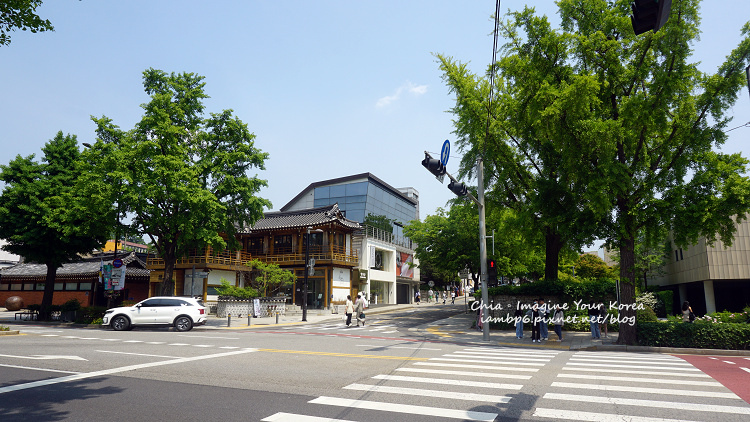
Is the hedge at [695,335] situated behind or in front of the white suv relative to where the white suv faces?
behind

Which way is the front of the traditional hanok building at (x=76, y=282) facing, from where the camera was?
facing the viewer

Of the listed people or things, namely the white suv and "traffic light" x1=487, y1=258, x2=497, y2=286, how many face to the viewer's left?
1

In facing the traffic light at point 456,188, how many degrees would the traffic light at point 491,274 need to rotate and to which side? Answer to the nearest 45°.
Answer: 0° — it already faces it

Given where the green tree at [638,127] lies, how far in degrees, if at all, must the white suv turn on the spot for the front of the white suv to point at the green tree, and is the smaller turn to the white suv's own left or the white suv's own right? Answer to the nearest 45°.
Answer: approximately 135° to the white suv's own left

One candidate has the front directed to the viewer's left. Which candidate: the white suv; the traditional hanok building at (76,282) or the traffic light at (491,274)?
the white suv

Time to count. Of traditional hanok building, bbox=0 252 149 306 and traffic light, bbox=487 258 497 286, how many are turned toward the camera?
2

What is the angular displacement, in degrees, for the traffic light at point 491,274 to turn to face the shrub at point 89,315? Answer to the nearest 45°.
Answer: approximately 90° to its right

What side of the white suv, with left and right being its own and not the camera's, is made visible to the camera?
left

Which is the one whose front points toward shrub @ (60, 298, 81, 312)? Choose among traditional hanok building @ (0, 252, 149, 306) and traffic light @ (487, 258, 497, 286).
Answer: the traditional hanok building
